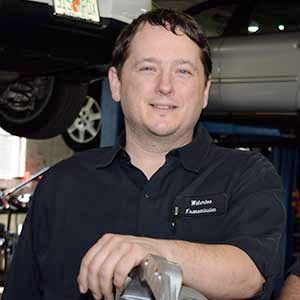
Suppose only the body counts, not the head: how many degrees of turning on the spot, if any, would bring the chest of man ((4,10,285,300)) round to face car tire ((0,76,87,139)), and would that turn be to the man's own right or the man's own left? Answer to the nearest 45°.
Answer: approximately 180°

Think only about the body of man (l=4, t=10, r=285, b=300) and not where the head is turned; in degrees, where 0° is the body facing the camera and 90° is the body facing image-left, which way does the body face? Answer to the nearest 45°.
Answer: approximately 0°

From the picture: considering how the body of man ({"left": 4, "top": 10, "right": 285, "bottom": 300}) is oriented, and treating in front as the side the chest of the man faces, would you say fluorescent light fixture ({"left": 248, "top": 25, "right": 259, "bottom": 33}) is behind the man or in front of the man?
behind
